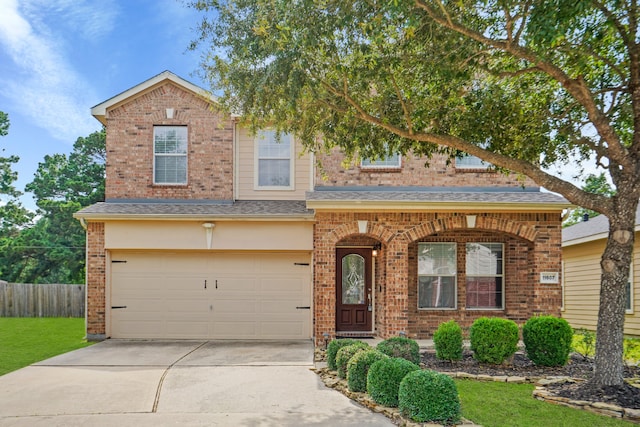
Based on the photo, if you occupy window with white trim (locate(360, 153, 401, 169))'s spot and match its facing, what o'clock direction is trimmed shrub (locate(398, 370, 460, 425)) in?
The trimmed shrub is roughly at 12 o'clock from the window with white trim.

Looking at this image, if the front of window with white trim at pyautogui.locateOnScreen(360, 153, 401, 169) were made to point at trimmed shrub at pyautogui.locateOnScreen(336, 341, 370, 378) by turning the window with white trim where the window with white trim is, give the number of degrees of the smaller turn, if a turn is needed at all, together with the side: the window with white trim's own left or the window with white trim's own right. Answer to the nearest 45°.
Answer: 0° — it already faces it

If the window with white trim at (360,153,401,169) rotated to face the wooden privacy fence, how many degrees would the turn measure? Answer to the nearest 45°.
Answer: approximately 135° to its right

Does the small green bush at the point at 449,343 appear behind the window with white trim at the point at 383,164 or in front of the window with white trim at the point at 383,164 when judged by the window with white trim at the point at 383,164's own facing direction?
in front

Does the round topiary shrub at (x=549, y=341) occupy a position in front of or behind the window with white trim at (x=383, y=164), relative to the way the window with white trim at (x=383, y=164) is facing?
in front
